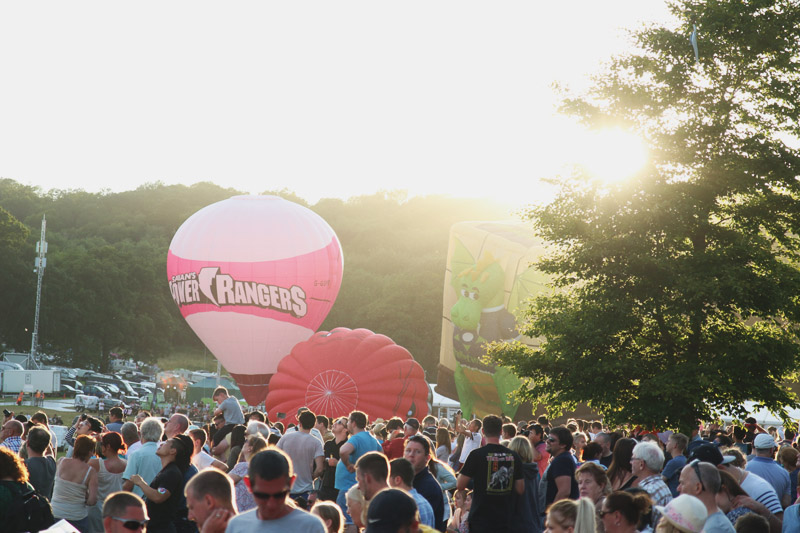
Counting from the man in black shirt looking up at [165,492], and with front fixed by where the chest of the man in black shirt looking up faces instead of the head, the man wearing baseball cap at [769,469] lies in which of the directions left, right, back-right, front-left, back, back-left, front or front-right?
back

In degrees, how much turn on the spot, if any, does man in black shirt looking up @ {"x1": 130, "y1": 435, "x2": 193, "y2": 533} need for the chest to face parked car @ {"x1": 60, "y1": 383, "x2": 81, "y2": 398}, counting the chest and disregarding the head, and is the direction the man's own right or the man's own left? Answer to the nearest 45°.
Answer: approximately 90° to the man's own right

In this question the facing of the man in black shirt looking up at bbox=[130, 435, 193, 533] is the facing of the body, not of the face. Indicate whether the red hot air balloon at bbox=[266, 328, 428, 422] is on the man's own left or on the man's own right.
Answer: on the man's own right

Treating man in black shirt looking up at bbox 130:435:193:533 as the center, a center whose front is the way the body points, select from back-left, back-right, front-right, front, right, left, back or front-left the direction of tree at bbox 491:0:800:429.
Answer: back-right

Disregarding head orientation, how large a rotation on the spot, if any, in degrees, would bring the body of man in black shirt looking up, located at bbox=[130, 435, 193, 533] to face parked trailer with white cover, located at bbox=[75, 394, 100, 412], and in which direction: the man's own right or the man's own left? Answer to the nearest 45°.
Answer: approximately 90° to the man's own right

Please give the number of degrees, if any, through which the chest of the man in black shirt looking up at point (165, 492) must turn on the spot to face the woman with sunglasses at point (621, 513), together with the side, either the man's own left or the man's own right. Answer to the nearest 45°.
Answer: approximately 135° to the man's own left

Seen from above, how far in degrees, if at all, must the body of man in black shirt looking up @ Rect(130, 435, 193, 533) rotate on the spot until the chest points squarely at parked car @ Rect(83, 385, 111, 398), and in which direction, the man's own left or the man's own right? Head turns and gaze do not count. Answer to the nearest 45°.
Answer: approximately 90° to the man's own right

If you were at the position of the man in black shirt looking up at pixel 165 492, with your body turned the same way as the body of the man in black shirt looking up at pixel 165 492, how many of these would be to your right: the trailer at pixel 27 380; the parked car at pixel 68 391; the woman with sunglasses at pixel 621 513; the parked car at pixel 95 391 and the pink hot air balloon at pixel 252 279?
4

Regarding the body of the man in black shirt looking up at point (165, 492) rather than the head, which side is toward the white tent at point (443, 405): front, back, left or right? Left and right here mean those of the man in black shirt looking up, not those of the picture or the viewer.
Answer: right

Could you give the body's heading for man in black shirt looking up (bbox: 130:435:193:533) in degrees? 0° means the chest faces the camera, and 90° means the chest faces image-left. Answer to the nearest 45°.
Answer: approximately 90°
